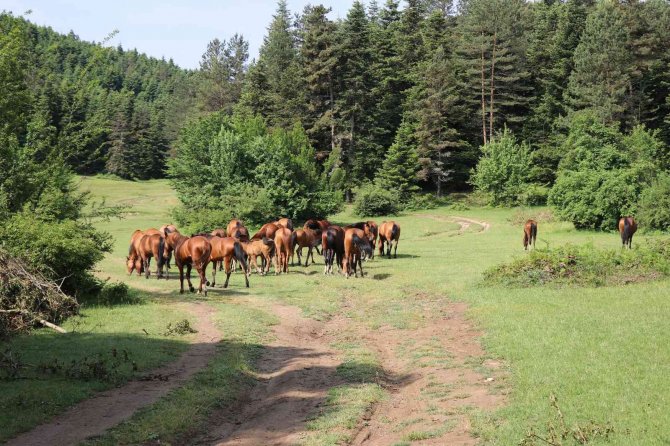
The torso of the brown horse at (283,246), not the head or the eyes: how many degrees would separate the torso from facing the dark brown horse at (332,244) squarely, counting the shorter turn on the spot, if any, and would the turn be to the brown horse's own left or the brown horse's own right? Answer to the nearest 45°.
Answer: approximately 90° to the brown horse's own right

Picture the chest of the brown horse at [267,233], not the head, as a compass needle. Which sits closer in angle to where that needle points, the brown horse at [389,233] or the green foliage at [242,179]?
the green foliage

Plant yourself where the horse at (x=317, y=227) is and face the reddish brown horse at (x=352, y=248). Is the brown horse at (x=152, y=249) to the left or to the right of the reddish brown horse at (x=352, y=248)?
right

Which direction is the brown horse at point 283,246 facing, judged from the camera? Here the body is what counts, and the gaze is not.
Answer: away from the camera

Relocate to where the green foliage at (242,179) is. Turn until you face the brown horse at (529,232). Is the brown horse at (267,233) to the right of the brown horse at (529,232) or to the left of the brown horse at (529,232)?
right

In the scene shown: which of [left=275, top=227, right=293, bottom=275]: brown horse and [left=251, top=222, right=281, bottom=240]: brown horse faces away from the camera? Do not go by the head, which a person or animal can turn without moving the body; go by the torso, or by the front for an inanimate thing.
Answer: [left=275, top=227, right=293, bottom=275]: brown horse

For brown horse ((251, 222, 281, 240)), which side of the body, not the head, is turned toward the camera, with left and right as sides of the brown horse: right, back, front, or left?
left

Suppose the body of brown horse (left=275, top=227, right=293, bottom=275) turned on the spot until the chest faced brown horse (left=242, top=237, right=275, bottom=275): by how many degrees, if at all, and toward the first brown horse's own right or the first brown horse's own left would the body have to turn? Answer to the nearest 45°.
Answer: approximately 90° to the first brown horse's own left

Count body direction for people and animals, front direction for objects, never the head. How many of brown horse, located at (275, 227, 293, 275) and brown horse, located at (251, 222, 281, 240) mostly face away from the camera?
1

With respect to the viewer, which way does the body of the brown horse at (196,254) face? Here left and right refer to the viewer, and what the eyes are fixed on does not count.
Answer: facing away from the viewer and to the left of the viewer

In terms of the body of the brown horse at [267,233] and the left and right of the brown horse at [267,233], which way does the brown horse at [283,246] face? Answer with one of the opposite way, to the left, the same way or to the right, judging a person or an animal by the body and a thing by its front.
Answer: to the right

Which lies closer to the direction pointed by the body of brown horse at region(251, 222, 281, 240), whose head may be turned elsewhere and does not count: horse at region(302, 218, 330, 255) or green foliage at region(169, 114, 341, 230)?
the green foliage

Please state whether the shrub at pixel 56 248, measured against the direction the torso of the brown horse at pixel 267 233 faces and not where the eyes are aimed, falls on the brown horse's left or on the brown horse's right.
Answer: on the brown horse's left

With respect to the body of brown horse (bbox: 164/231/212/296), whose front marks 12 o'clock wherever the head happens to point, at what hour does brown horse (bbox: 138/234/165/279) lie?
brown horse (bbox: 138/234/165/279) is roughly at 1 o'clock from brown horse (bbox: 164/231/212/296).
